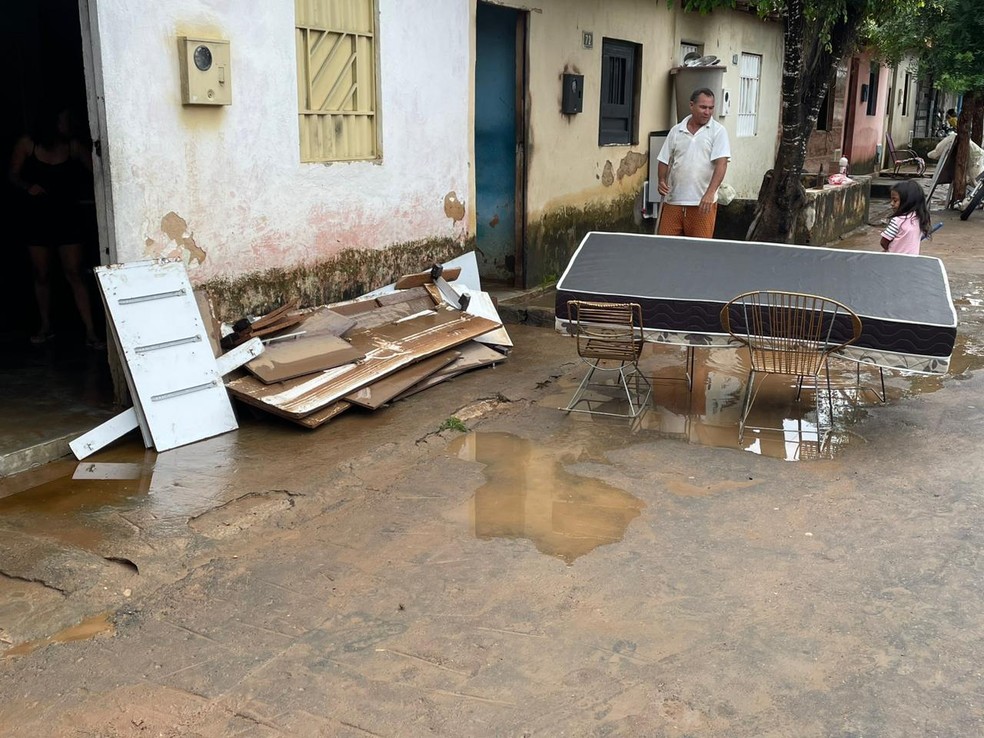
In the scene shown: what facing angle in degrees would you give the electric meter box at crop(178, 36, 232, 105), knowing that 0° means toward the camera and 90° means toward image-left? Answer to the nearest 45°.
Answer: approximately 315°

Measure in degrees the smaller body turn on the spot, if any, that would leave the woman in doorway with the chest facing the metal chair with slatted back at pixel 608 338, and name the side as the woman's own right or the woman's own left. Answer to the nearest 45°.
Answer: approximately 45° to the woman's own left

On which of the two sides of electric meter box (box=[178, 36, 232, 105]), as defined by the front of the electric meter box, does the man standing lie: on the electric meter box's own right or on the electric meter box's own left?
on the electric meter box's own left
